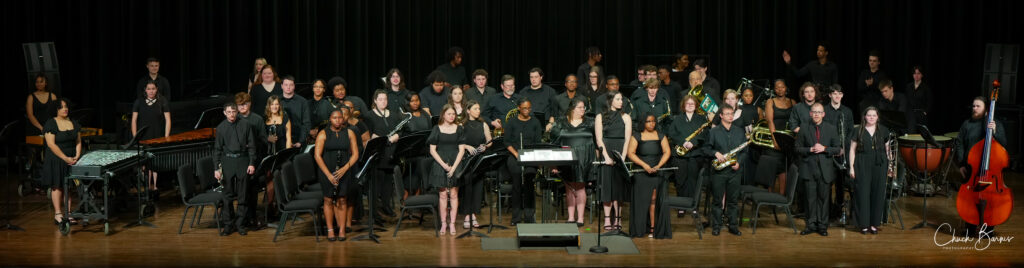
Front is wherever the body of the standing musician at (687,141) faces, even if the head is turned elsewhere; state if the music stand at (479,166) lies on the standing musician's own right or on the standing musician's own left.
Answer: on the standing musician's own right

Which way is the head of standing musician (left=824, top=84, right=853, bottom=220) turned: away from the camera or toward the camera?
toward the camera

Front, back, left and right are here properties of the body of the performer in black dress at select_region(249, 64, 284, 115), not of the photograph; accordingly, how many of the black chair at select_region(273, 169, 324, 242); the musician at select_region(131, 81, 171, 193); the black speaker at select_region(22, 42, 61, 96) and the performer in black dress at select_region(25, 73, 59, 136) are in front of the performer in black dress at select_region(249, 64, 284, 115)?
1

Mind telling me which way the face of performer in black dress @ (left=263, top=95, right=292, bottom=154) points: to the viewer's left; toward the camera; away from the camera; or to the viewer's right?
toward the camera

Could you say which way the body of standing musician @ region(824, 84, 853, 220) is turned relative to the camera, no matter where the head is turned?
toward the camera

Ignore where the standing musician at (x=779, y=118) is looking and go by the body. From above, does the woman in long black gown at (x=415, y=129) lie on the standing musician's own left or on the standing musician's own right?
on the standing musician's own right

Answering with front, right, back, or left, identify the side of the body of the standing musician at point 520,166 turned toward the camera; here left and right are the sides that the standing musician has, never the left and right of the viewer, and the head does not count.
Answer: front

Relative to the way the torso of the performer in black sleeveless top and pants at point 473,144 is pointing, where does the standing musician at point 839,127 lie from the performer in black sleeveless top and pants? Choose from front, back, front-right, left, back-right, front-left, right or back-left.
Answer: left

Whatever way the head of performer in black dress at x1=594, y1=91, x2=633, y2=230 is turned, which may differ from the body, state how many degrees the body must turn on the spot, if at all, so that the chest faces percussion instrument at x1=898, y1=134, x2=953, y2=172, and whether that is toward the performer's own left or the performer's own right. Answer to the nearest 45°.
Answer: approximately 135° to the performer's own left

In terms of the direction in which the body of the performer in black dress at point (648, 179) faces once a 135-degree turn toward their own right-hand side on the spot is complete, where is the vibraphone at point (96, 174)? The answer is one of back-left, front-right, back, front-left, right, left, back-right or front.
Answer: front-left

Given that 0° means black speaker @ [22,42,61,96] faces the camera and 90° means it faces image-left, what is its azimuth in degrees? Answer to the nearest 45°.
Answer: approximately 0°

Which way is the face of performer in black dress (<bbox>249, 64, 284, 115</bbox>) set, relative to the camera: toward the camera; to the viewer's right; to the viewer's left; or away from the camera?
toward the camera

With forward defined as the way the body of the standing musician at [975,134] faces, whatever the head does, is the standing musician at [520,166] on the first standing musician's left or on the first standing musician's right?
on the first standing musician's right
